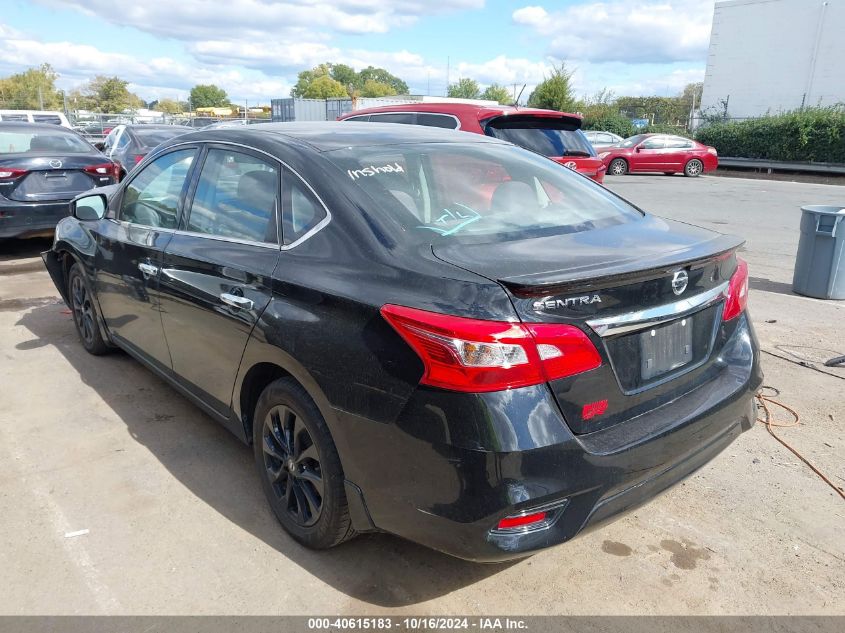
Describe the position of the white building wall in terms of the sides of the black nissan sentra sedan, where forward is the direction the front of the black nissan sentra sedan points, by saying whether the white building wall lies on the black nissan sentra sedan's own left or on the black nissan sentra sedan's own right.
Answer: on the black nissan sentra sedan's own right

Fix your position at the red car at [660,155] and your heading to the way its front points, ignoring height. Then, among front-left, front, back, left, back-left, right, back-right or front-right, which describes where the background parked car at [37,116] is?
front-left

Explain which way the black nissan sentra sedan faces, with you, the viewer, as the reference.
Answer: facing away from the viewer and to the left of the viewer

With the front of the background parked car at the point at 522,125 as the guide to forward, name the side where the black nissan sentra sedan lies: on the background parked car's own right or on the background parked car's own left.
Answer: on the background parked car's own left

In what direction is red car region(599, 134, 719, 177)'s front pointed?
to the viewer's left

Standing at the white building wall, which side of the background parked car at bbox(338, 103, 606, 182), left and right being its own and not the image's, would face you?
right

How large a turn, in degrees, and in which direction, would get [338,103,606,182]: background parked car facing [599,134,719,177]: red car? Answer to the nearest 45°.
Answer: approximately 45° to its right

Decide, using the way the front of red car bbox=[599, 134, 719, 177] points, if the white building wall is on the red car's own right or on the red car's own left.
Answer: on the red car's own right

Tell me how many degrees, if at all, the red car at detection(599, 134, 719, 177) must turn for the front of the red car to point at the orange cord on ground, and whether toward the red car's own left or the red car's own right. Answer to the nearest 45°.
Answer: approximately 90° to the red car's own left
